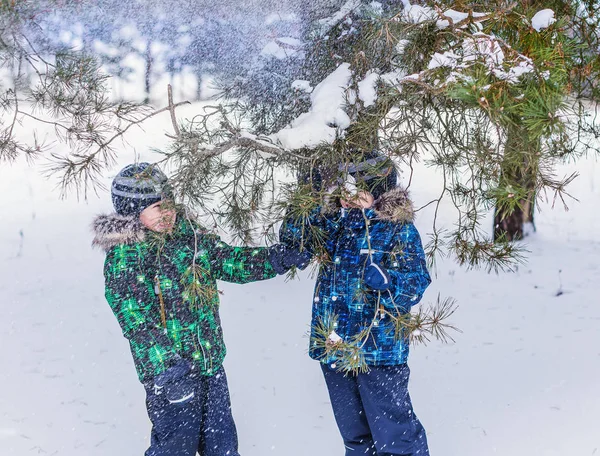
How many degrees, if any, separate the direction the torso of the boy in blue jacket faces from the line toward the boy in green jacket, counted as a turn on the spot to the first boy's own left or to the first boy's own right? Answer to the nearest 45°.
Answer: approximately 45° to the first boy's own right

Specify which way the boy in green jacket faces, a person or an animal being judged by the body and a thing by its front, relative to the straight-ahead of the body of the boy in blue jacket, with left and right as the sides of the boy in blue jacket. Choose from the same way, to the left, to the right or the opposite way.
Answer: to the left

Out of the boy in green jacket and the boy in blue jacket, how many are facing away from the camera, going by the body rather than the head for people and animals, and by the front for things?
0

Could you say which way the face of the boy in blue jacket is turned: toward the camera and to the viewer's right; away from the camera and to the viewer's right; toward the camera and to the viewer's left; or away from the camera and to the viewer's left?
toward the camera and to the viewer's left

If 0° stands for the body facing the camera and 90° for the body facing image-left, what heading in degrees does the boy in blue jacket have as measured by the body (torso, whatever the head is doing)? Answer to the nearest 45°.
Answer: approximately 45°

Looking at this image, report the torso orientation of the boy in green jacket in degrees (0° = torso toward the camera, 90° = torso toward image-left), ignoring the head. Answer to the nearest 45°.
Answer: approximately 315°

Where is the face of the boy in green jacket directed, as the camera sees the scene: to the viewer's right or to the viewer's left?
to the viewer's right
